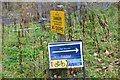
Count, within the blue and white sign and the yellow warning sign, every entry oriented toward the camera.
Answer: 2

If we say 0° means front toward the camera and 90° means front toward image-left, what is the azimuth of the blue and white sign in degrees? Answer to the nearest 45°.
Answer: approximately 0°

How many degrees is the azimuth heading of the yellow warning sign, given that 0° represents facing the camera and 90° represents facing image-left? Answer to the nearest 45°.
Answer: approximately 0°
